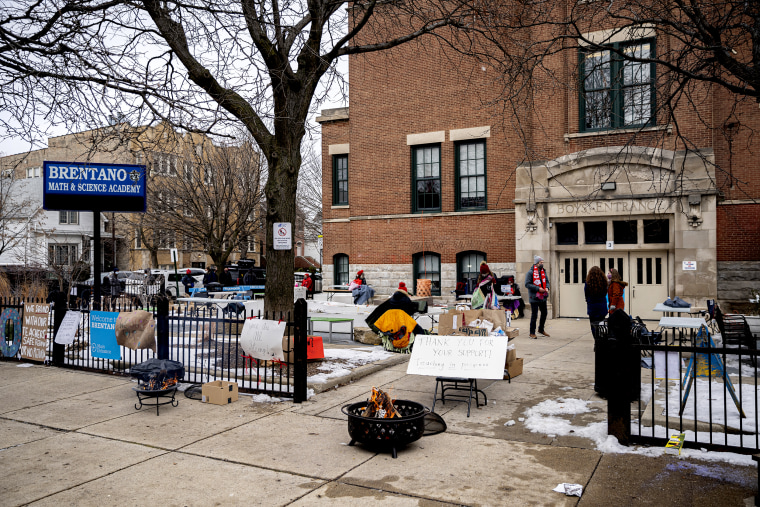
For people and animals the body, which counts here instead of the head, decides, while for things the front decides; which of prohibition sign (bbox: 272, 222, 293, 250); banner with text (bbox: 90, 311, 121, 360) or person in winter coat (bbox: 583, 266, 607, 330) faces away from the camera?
the person in winter coat

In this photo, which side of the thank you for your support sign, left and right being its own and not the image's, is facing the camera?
front

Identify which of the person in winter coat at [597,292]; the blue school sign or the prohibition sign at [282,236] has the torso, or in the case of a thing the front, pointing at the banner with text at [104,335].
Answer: the blue school sign

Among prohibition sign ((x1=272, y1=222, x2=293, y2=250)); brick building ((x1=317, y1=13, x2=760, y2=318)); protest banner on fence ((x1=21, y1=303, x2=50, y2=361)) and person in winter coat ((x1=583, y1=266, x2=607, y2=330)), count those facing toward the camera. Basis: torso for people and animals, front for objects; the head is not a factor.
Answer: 3

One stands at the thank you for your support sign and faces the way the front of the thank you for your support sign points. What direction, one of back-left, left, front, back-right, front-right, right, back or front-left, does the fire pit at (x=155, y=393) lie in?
right

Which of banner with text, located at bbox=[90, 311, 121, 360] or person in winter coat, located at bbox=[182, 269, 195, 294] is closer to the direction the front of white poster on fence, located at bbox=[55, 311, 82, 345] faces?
the banner with text

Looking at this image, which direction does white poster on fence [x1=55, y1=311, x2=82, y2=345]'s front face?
toward the camera

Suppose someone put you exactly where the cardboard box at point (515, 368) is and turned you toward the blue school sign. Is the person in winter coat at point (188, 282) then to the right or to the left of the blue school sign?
right

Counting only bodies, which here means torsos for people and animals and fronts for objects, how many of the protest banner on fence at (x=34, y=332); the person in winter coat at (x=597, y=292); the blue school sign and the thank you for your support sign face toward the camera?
3

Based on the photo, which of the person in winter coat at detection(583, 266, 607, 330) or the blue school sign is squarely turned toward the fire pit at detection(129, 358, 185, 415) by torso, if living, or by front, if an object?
the blue school sign

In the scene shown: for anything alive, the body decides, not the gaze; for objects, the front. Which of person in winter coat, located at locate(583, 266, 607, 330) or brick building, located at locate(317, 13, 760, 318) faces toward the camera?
the brick building

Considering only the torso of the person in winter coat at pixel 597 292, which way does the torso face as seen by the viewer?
away from the camera

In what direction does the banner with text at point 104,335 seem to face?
toward the camera

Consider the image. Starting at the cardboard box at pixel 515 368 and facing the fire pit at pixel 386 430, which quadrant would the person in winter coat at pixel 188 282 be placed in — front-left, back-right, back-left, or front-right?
back-right

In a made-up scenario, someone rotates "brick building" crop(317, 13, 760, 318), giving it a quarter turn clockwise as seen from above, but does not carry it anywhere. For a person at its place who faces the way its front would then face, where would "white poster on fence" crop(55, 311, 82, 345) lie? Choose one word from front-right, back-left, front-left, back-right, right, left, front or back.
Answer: front-left

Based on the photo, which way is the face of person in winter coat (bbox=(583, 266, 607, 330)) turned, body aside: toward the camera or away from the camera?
away from the camera

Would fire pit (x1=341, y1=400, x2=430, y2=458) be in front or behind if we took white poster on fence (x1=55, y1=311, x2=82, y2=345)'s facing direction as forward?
in front
